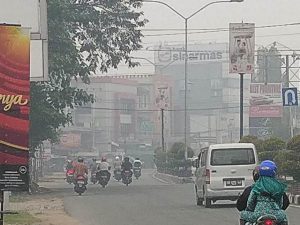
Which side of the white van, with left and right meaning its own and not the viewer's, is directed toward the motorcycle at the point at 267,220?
back

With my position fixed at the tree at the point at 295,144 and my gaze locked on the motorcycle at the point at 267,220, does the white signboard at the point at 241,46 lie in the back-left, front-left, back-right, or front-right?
back-right

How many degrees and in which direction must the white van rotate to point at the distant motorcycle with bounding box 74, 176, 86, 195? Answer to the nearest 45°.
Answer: approximately 45° to its left

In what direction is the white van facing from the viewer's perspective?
away from the camera

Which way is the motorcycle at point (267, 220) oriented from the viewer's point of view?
away from the camera

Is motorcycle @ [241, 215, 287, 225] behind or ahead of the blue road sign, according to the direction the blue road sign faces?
ahead

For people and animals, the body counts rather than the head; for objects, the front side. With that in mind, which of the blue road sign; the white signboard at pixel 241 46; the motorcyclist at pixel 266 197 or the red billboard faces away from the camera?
the motorcyclist

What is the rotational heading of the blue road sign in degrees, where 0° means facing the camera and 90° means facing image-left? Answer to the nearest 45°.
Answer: approximately 0°

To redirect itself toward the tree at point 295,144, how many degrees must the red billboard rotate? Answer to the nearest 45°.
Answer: approximately 135° to its left

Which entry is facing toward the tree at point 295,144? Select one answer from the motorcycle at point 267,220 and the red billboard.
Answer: the motorcycle

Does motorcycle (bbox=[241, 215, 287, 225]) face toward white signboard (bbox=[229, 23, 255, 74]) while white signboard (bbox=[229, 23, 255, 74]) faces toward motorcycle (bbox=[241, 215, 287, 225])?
yes

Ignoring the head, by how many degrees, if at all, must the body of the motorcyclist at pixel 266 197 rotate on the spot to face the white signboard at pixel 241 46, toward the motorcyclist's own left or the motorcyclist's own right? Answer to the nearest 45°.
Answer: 0° — they already face it

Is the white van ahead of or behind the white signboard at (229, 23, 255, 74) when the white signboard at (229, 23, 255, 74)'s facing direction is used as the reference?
ahead

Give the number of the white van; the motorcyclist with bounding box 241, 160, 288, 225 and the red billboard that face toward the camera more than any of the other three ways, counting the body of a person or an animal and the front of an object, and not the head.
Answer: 1

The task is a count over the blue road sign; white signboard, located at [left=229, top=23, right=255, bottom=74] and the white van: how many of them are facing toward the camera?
2

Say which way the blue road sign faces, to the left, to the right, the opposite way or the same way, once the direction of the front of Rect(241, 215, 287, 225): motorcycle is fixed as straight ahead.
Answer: the opposite way

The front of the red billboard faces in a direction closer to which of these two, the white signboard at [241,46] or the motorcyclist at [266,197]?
the motorcyclist

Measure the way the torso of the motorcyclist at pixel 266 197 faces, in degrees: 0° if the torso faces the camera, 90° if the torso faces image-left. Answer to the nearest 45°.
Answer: approximately 180°
